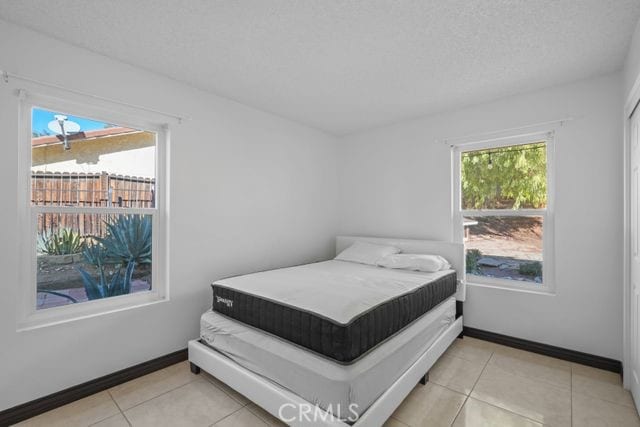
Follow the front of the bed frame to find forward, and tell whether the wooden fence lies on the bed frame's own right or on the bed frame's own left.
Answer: on the bed frame's own right

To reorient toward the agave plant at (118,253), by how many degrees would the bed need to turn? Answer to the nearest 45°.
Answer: approximately 45° to its right

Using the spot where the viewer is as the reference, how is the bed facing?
facing the viewer and to the left of the viewer

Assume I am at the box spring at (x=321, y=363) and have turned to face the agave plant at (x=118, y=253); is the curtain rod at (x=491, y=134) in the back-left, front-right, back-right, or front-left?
back-right

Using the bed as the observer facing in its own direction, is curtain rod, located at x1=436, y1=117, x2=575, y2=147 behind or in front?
behind

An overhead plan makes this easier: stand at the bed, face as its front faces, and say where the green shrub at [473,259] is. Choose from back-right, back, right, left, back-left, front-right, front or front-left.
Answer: back

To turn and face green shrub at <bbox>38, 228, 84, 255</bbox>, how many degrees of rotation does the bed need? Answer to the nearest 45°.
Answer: approximately 45° to its right

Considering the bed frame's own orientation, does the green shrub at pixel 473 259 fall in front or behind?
behind

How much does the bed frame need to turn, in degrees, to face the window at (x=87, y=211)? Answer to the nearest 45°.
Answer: approximately 45° to its right
